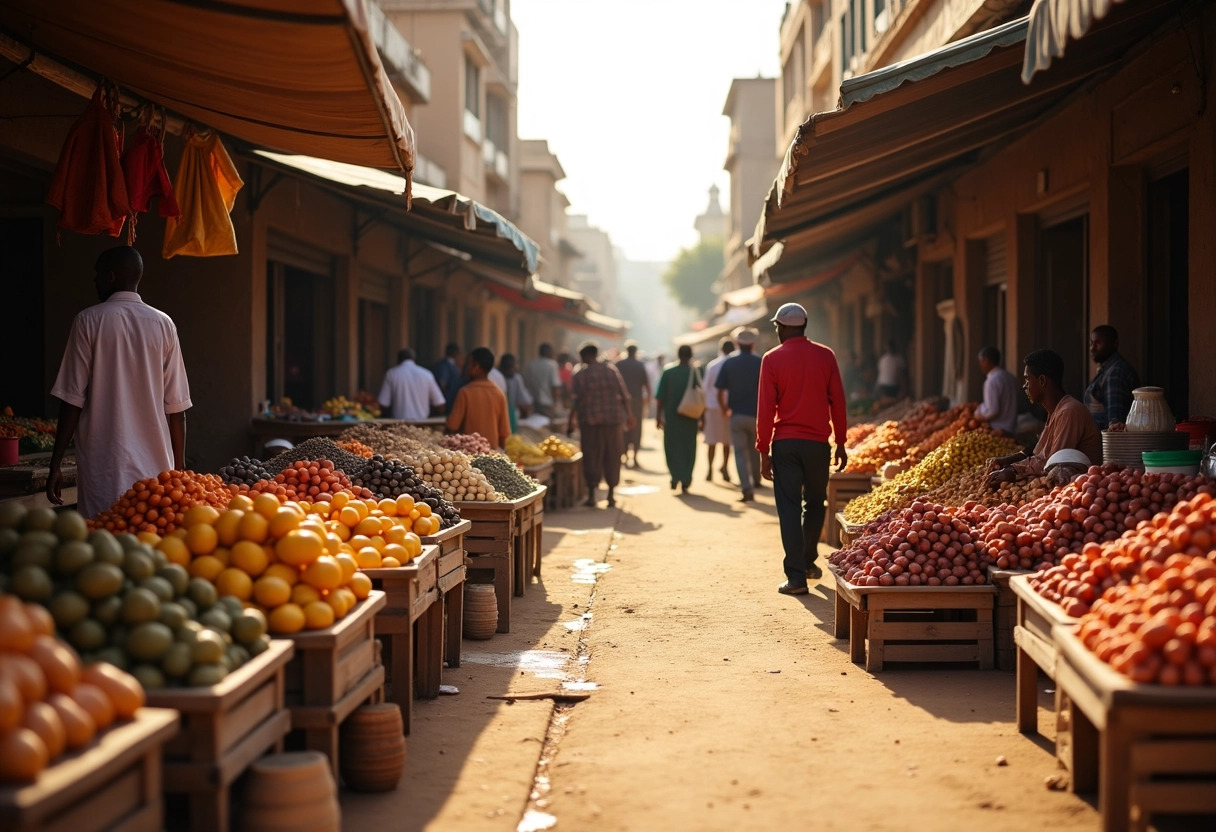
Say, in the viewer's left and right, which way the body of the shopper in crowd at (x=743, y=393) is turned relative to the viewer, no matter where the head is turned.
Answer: facing away from the viewer

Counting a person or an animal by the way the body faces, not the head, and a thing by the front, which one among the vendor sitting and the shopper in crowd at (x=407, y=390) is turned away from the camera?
the shopper in crowd

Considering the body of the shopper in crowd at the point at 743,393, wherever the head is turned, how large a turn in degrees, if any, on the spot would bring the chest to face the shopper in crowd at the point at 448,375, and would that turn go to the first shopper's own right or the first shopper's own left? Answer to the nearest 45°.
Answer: approximately 90° to the first shopper's own left

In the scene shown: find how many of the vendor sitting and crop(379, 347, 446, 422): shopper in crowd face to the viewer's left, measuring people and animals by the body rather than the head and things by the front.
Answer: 1

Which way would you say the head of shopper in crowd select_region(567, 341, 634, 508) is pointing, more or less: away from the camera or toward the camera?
away from the camera

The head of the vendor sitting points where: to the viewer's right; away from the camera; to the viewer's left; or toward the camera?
to the viewer's left

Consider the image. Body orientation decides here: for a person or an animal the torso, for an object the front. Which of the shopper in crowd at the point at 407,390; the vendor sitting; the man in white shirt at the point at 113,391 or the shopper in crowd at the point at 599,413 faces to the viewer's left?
the vendor sitting

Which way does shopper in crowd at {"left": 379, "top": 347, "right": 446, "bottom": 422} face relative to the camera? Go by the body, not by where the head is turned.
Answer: away from the camera

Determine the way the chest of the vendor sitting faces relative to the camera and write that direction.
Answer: to the viewer's left

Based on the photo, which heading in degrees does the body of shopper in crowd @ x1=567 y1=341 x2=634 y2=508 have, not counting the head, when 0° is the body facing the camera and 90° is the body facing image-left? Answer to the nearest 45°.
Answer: approximately 180°

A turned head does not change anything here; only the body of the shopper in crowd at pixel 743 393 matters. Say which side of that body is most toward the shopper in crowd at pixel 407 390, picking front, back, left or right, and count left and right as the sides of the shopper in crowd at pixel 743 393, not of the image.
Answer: left

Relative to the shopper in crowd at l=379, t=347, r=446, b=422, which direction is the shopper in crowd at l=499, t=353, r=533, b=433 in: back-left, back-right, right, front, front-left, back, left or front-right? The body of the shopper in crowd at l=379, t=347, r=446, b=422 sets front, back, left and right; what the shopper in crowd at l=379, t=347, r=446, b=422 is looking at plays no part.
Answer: front-right

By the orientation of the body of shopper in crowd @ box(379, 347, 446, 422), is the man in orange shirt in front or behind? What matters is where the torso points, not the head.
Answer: behind
